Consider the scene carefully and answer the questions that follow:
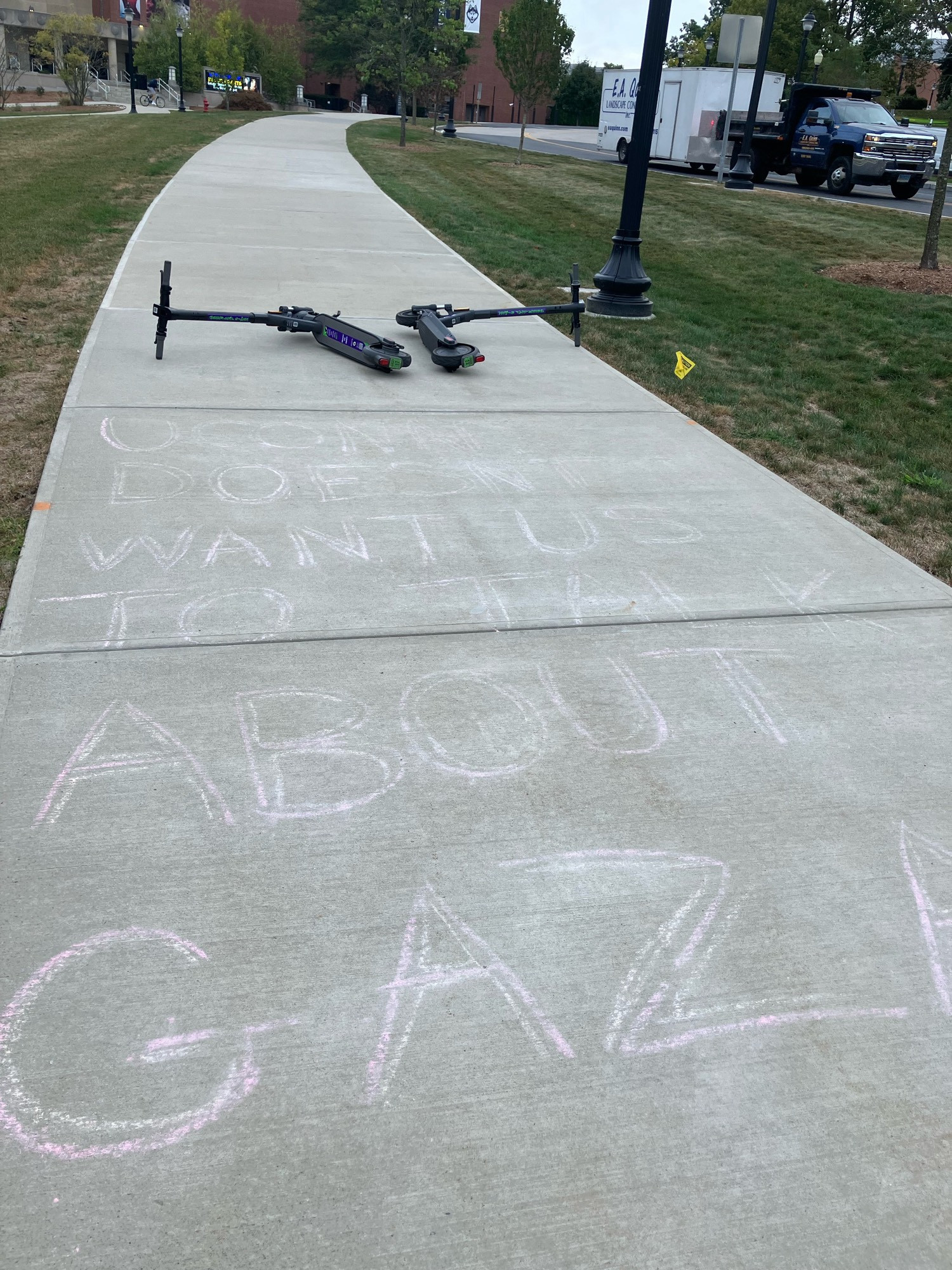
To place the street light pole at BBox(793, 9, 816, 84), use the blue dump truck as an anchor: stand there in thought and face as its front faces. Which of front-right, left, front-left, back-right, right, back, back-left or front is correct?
back-left

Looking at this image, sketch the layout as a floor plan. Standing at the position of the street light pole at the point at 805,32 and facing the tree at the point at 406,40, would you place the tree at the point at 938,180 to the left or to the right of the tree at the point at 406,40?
left

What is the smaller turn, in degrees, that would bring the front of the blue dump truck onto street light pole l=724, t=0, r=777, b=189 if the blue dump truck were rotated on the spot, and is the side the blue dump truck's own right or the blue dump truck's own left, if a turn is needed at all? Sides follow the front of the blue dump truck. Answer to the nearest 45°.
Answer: approximately 135° to the blue dump truck's own right

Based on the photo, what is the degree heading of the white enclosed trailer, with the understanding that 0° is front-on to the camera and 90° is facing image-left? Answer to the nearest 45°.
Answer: approximately 315°

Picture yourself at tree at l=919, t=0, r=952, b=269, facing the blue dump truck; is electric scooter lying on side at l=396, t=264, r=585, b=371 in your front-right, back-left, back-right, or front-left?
back-left

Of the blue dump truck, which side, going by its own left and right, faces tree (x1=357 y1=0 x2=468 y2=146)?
back

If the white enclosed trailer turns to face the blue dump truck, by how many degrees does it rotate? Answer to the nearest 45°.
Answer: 0° — it already faces it

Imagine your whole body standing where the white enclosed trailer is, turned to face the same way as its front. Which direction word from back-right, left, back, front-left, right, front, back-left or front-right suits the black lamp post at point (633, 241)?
front-right

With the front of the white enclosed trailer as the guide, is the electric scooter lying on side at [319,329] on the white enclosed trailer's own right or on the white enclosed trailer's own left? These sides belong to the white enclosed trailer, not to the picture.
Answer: on the white enclosed trailer's own right

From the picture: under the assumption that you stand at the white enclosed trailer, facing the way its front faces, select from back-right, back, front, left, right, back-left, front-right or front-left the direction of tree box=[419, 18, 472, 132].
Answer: back

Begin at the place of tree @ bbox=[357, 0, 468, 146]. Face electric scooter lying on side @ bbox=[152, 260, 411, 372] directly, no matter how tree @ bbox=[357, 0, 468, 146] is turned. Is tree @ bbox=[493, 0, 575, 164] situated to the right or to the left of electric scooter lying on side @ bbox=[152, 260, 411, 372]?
left

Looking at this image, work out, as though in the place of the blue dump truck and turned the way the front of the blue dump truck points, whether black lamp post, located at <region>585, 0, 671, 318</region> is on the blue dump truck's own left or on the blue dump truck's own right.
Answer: on the blue dump truck's own right

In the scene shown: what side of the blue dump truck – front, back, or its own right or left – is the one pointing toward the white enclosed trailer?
back
